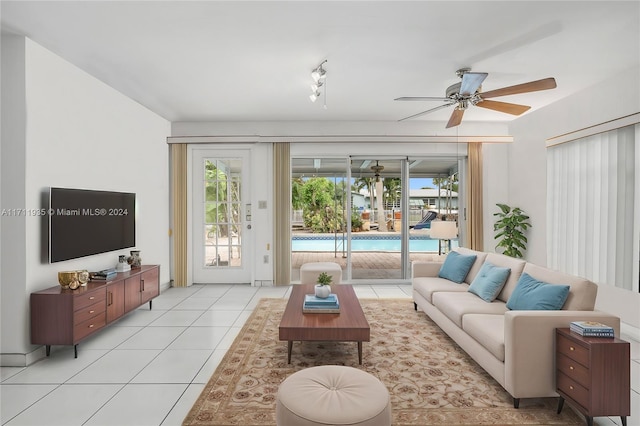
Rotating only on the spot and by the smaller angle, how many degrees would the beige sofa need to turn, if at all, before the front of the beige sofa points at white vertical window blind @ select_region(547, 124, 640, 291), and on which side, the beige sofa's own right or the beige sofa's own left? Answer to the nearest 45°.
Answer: approximately 135° to the beige sofa's own right

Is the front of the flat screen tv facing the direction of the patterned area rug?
yes

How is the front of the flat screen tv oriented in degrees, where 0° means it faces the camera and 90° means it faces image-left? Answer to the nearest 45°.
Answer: approximately 315°

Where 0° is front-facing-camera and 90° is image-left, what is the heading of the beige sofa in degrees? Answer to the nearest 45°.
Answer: approximately 45°
